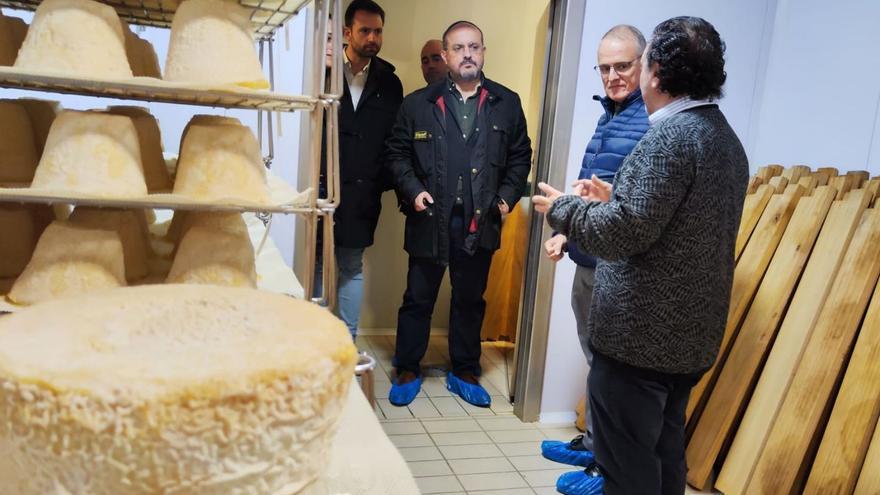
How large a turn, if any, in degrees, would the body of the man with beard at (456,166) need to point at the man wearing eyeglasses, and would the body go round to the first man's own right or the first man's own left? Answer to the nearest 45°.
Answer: approximately 45° to the first man's own left

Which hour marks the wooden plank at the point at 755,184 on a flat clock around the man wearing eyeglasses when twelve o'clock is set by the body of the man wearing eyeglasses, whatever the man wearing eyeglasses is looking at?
The wooden plank is roughly at 6 o'clock from the man wearing eyeglasses.

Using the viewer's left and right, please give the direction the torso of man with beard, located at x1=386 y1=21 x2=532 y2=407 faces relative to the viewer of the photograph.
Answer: facing the viewer

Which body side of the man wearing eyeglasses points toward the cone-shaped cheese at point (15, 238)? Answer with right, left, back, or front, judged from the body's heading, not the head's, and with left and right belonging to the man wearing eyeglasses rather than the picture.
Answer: front

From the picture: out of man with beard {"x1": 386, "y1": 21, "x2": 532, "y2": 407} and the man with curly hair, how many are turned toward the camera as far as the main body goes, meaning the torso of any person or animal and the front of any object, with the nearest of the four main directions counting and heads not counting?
1

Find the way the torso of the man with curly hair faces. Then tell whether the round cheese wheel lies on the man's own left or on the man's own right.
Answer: on the man's own left

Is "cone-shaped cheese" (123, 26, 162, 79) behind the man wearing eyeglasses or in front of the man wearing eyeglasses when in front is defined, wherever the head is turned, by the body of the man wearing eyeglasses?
in front

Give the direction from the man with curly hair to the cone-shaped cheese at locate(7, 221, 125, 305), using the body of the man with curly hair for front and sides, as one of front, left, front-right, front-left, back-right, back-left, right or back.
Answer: left

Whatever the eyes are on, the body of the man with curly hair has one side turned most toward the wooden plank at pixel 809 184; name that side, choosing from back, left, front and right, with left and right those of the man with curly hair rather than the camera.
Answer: right

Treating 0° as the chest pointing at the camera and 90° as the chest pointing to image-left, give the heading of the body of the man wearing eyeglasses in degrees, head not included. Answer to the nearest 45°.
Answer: approximately 45°

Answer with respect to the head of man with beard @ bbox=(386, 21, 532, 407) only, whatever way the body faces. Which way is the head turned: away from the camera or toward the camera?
toward the camera

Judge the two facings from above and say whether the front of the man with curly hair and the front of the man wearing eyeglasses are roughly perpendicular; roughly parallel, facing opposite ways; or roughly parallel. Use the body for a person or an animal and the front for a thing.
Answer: roughly perpendicular

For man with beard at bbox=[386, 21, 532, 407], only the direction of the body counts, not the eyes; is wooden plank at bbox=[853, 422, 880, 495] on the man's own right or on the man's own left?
on the man's own left

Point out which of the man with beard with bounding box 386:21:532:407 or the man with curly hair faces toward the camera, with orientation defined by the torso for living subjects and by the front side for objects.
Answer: the man with beard

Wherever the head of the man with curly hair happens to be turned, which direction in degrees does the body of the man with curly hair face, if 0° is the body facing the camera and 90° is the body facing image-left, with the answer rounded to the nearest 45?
approximately 135°
